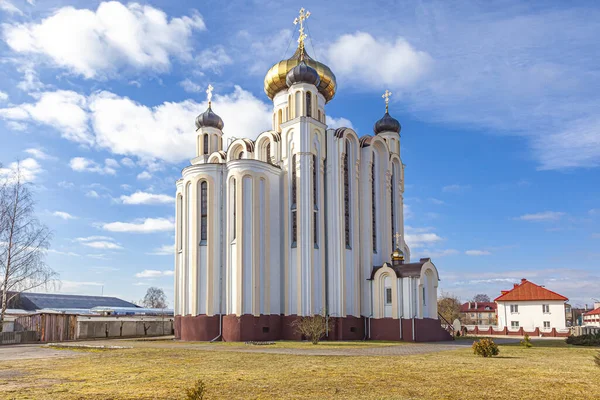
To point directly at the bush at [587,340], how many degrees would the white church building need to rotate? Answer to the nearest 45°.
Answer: approximately 45° to its right

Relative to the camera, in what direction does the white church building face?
facing away from the viewer and to the right of the viewer

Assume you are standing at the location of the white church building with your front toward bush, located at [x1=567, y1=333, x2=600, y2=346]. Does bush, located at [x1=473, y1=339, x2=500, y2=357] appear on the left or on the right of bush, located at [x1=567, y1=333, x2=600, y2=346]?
right

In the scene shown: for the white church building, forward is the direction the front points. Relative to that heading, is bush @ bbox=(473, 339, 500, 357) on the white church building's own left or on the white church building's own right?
on the white church building's own right
